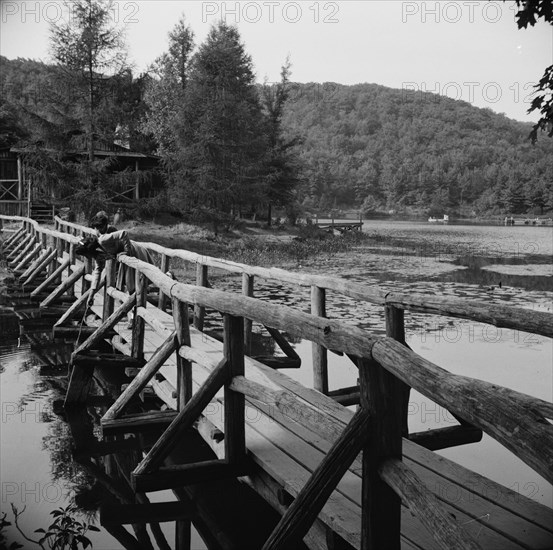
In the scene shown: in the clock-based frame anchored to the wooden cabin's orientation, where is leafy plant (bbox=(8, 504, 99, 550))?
The leafy plant is roughly at 12 o'clock from the wooden cabin.

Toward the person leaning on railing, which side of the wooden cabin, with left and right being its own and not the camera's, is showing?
front

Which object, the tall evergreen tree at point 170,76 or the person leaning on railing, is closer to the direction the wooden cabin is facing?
the person leaning on railing

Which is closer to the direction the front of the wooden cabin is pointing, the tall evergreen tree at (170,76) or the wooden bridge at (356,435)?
the wooden bridge
